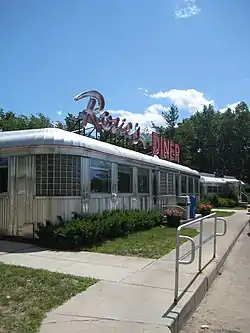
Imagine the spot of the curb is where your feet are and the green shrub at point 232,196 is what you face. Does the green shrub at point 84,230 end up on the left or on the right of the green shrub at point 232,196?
left

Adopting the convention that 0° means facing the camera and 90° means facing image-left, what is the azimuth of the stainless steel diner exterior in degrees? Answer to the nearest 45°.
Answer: approximately 315°

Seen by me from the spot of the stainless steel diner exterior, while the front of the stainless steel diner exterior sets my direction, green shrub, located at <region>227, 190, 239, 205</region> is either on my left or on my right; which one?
on my left

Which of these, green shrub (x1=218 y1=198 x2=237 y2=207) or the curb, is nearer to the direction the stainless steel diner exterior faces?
the curb

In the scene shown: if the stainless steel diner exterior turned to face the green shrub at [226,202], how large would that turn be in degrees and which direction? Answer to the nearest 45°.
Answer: approximately 90° to its left

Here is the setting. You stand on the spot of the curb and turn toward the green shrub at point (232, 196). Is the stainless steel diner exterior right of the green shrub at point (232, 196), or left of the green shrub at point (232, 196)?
left

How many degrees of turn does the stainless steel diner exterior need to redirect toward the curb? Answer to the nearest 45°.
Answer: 0° — it already faces it
